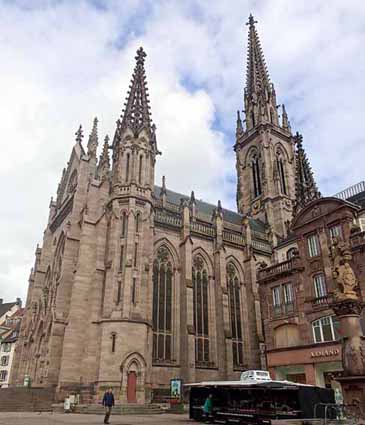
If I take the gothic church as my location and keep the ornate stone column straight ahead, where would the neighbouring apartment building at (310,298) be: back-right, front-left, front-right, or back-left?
front-left

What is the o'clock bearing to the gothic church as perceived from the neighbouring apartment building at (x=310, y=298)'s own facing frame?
The gothic church is roughly at 2 o'clock from the neighbouring apartment building.

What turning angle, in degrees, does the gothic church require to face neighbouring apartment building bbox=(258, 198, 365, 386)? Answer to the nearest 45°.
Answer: approximately 90° to its left

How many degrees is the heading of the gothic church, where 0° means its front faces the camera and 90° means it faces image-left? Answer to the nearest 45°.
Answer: approximately 45°

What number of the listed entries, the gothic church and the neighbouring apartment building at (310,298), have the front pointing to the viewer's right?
0

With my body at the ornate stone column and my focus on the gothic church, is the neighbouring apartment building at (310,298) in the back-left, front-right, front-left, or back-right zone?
front-right

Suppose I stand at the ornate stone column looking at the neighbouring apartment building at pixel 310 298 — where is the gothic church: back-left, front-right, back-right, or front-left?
front-left

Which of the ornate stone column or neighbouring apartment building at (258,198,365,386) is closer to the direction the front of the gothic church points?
the ornate stone column

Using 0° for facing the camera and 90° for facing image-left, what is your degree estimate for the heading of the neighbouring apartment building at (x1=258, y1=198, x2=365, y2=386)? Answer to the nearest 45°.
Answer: approximately 45°
